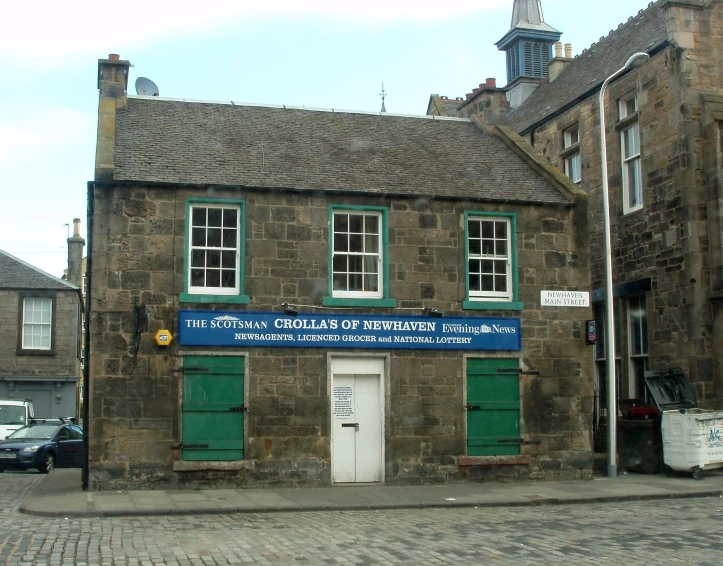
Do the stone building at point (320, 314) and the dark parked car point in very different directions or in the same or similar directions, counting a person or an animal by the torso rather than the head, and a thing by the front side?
same or similar directions

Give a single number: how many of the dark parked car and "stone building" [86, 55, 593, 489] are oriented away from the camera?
0

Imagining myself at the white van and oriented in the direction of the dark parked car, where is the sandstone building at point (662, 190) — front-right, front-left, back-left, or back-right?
front-left

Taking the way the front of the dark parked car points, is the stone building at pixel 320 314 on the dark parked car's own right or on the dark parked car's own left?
on the dark parked car's own left

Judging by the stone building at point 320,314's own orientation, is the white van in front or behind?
behind

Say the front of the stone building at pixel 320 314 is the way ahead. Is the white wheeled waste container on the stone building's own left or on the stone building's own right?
on the stone building's own left

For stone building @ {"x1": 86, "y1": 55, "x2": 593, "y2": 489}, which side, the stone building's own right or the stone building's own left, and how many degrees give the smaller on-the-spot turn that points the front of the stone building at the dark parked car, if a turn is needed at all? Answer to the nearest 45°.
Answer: approximately 135° to the stone building's own right

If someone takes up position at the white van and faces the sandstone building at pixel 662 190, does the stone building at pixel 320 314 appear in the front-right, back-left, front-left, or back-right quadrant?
front-right

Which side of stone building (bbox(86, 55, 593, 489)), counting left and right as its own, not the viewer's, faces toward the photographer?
front

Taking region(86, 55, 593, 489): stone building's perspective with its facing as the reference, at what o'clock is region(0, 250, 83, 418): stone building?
region(0, 250, 83, 418): stone building is roughly at 5 o'clock from region(86, 55, 593, 489): stone building.

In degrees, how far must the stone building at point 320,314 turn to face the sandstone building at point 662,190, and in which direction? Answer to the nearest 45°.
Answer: approximately 135° to its left

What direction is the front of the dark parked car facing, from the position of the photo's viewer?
facing the viewer and to the left of the viewer

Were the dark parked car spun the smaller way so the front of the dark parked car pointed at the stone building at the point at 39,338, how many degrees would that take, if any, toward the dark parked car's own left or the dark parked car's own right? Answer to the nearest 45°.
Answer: approximately 135° to the dark parked car's own right

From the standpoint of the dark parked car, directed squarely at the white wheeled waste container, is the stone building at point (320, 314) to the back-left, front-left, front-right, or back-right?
front-right
